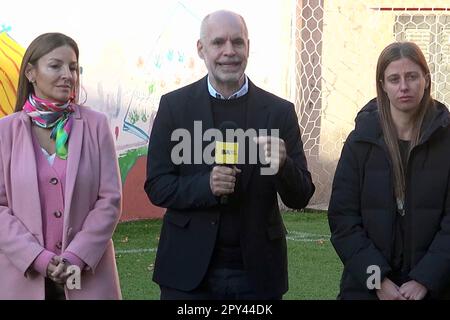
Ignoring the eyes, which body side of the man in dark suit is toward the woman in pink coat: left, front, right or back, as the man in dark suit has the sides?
right

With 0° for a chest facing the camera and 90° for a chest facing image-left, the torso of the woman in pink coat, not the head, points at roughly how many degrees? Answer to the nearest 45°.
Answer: approximately 0°

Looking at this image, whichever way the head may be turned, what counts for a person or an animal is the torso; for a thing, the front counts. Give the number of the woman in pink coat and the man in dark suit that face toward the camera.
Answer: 2

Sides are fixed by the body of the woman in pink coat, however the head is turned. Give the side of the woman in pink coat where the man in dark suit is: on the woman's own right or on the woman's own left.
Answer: on the woman's own left
